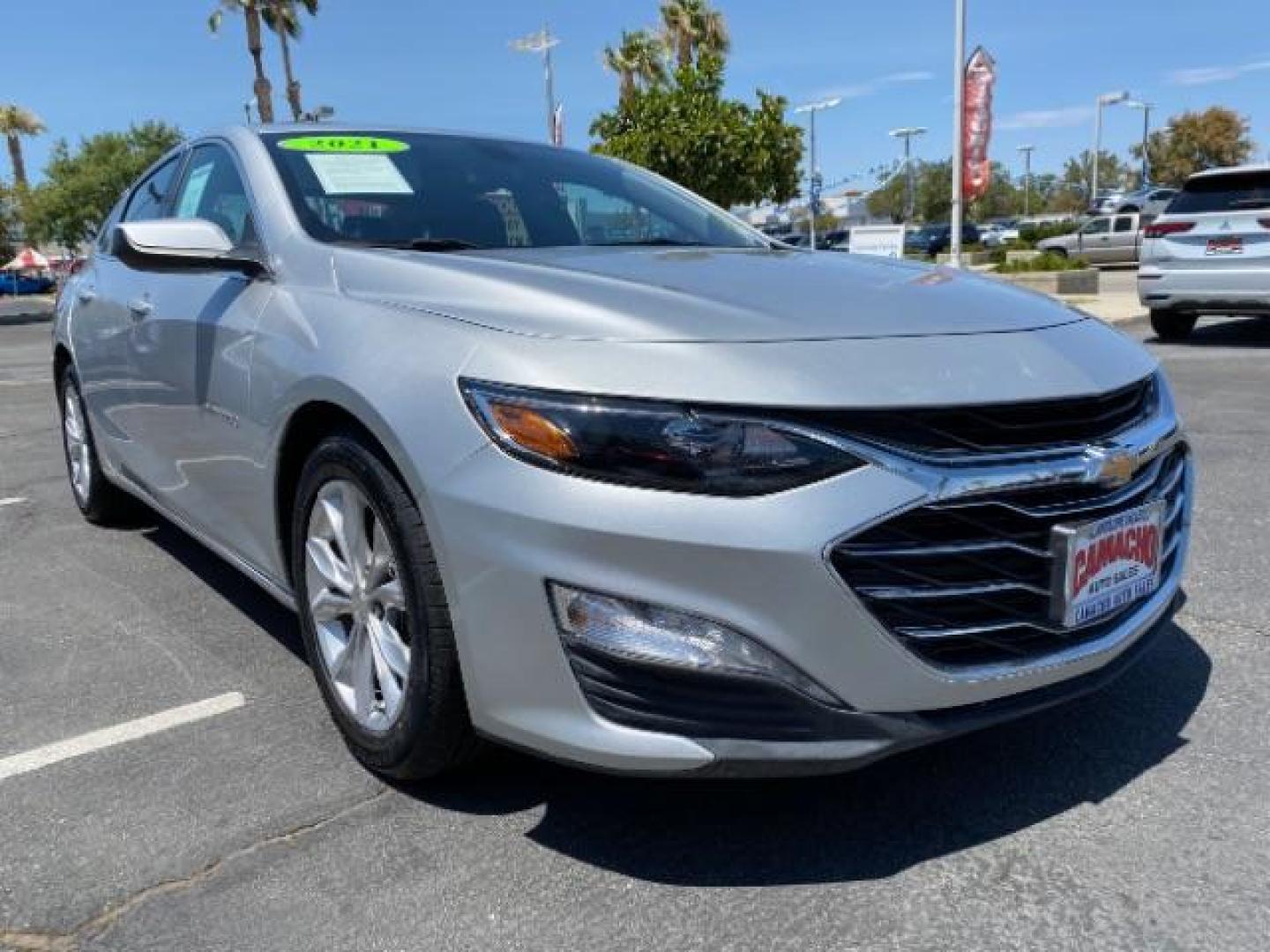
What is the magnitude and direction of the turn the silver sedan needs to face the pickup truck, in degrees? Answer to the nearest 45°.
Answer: approximately 90° to its left

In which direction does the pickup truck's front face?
to the viewer's left

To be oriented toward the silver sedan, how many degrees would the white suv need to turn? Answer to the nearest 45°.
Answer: approximately 180°

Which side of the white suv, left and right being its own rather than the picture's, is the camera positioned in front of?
back

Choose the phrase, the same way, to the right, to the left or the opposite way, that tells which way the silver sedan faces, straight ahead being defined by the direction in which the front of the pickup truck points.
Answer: the opposite way

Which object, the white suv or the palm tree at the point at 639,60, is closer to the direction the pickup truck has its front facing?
the palm tree

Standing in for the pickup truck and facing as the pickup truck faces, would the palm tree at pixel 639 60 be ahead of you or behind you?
ahead

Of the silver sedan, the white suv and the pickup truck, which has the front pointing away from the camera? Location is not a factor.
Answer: the white suv

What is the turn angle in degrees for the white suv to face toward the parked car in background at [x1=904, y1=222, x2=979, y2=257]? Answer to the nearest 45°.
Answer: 0° — it already faces it

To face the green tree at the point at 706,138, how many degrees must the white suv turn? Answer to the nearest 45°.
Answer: approximately 45° to its left

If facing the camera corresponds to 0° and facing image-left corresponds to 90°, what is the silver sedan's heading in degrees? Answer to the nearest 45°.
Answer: approximately 315°

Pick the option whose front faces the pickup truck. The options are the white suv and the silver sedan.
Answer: the white suv

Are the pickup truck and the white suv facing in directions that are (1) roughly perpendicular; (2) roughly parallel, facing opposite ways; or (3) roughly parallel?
roughly perpendicular

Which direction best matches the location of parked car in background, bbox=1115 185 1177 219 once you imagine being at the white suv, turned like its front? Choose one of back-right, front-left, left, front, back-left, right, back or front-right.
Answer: front

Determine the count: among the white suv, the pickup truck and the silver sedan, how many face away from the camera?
1

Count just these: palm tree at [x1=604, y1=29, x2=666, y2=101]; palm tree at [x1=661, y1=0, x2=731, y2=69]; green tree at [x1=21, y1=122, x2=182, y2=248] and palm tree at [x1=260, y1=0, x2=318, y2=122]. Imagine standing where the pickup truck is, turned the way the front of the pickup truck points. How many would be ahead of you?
4

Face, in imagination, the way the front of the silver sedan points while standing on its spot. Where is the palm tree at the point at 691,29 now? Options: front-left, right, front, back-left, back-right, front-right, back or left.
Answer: back-left

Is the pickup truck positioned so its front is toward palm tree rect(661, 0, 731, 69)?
yes

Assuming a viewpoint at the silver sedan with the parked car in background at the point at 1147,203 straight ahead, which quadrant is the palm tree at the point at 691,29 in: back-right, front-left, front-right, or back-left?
front-left
